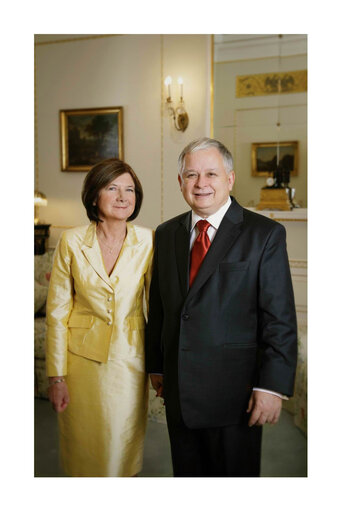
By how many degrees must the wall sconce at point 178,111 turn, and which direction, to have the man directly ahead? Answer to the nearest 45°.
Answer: approximately 45° to its left

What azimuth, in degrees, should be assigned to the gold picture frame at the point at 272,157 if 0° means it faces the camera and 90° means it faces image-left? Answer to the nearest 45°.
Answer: approximately 0°

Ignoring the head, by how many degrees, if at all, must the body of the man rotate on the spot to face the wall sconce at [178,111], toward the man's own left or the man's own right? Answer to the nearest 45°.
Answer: approximately 135° to the man's own right

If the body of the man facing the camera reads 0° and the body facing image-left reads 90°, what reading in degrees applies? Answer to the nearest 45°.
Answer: approximately 45°

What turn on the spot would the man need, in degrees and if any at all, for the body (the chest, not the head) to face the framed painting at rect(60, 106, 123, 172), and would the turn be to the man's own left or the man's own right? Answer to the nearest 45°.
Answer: approximately 90° to the man's own right
